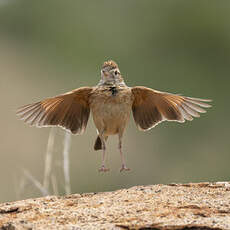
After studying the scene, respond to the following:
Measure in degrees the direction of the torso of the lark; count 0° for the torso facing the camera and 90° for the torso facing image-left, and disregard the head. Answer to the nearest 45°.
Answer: approximately 0°
